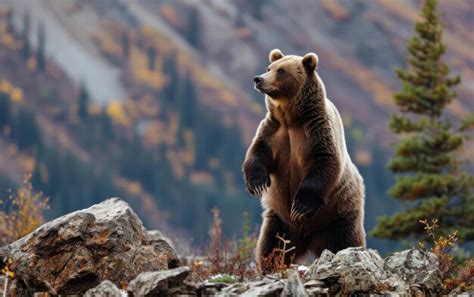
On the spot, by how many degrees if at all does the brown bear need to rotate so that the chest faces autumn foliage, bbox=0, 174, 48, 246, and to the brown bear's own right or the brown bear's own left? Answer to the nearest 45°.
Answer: approximately 90° to the brown bear's own right

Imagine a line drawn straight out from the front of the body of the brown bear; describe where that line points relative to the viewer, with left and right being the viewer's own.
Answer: facing the viewer and to the left of the viewer

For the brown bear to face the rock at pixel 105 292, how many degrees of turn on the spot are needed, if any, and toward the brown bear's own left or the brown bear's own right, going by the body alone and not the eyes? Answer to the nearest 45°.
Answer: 0° — it already faces it

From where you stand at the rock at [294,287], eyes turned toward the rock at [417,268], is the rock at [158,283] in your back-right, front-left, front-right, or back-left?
back-left
